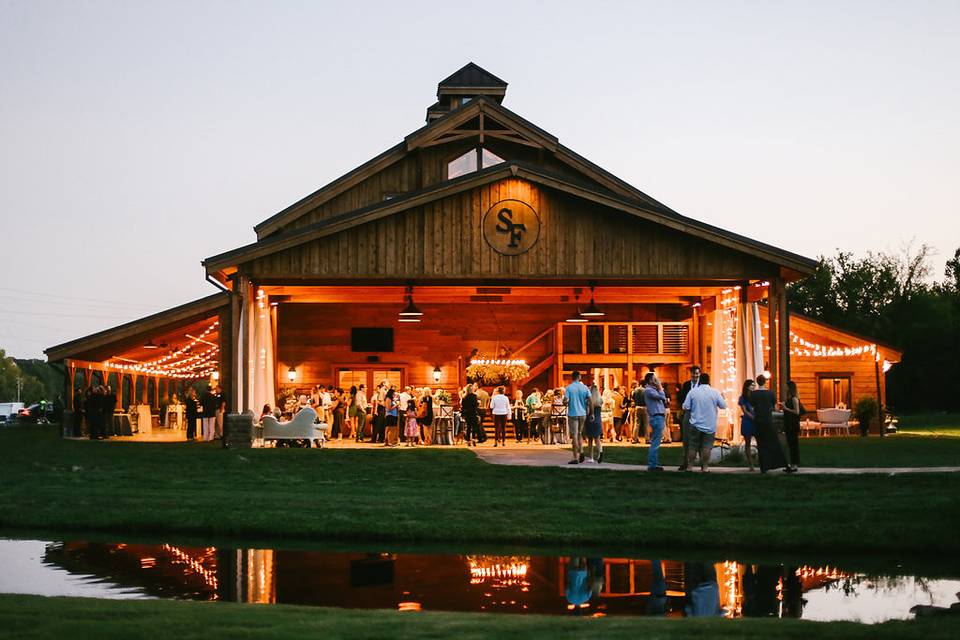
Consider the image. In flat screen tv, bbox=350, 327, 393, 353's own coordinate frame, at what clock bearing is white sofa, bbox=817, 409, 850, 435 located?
The white sofa is roughly at 9 o'clock from the flat screen tv.

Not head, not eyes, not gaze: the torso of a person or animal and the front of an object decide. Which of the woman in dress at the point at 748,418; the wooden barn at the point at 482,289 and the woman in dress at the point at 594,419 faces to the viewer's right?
the woman in dress at the point at 748,418

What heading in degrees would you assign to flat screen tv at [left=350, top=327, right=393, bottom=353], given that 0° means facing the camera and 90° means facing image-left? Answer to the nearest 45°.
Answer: approximately 0°

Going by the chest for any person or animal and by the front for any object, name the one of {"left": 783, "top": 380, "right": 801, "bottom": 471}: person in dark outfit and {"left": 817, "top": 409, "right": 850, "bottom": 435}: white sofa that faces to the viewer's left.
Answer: the person in dark outfit

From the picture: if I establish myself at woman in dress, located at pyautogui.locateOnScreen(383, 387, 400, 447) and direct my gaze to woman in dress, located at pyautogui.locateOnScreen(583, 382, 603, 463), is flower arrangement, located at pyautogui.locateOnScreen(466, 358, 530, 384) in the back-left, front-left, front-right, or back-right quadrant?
back-left

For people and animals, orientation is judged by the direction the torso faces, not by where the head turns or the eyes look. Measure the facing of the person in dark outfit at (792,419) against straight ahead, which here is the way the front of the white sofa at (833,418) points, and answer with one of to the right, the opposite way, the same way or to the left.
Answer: to the right

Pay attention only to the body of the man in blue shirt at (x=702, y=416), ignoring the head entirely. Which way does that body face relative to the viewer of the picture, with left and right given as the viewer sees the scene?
facing away from the viewer

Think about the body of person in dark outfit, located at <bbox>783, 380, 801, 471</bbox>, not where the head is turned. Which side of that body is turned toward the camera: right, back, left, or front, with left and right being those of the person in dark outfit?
left
